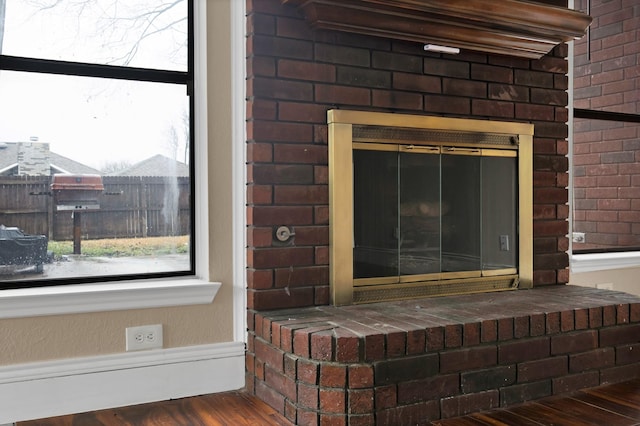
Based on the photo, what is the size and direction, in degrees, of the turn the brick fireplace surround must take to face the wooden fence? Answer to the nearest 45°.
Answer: approximately 135° to its right
